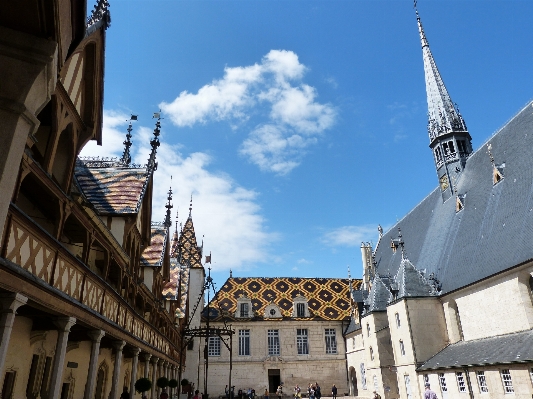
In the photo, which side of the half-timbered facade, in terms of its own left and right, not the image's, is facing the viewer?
right

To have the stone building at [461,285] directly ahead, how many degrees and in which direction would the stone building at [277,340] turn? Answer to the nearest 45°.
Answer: approximately 45° to its left

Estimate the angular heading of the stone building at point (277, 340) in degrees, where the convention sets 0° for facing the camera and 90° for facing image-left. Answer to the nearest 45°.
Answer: approximately 0°

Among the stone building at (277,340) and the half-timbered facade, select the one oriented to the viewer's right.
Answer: the half-timbered facade

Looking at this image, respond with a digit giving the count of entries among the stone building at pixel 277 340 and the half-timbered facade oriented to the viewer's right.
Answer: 1

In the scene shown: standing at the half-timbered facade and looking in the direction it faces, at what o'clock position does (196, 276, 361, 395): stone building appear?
The stone building is roughly at 10 o'clock from the half-timbered facade.

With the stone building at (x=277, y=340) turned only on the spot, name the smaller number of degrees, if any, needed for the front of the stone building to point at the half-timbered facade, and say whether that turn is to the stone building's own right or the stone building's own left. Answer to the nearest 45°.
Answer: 0° — it already faces it
